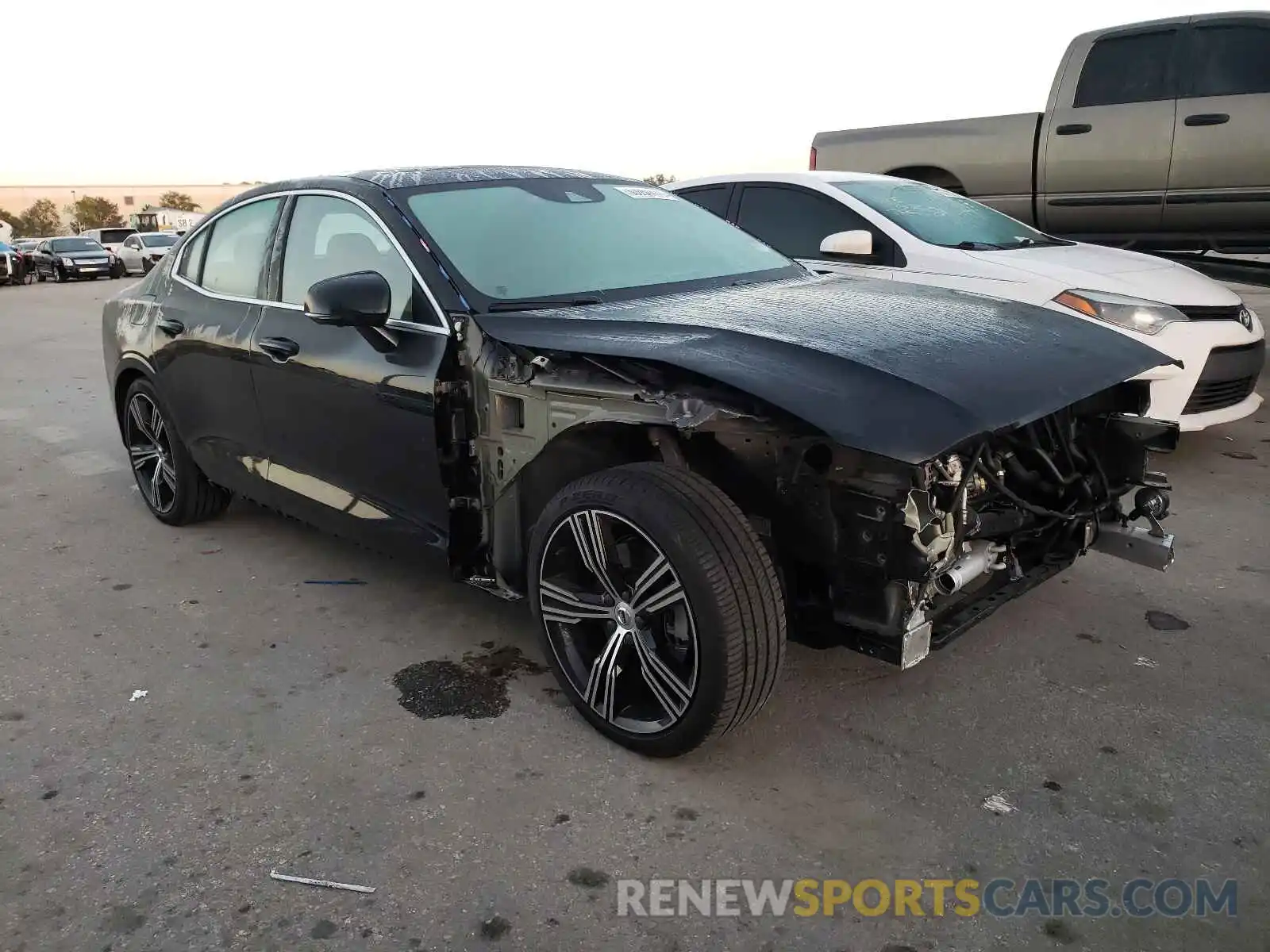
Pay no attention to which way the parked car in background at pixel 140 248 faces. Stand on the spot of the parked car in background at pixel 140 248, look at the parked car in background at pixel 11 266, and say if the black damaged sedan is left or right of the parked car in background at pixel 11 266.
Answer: left

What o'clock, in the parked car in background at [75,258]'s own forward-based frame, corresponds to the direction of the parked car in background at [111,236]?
the parked car in background at [111,236] is roughly at 8 o'clock from the parked car in background at [75,258].

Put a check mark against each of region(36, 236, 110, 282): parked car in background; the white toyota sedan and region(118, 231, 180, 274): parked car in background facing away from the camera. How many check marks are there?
0

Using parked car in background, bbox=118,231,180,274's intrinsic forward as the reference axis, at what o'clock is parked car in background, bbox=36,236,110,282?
parked car in background, bbox=36,236,110,282 is roughly at 3 o'clock from parked car in background, bbox=118,231,180,274.

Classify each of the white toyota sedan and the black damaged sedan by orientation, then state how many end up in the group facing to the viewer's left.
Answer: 0

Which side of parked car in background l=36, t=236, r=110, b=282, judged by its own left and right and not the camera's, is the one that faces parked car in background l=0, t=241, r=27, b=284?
right

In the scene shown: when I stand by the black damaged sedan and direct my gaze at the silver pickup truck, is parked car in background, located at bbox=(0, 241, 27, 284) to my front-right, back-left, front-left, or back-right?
front-left

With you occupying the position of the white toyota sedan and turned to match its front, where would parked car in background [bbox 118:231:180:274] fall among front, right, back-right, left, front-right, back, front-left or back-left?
back

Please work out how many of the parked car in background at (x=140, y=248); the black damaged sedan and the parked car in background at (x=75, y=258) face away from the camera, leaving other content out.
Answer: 0

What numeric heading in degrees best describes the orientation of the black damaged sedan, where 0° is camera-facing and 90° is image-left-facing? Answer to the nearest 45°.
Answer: approximately 315°

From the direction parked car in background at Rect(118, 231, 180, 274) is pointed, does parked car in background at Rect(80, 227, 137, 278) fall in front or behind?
behind

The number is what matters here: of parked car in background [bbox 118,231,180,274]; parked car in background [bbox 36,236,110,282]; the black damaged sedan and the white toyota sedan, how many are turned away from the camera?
0

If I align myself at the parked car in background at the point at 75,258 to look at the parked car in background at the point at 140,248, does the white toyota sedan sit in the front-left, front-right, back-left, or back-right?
back-right

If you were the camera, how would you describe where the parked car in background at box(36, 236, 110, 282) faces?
facing the viewer and to the right of the viewer

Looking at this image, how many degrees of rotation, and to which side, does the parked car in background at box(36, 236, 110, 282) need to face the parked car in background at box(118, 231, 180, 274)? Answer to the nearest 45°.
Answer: approximately 90° to its left

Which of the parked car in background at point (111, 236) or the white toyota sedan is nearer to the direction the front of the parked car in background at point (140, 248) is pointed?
the white toyota sedan
